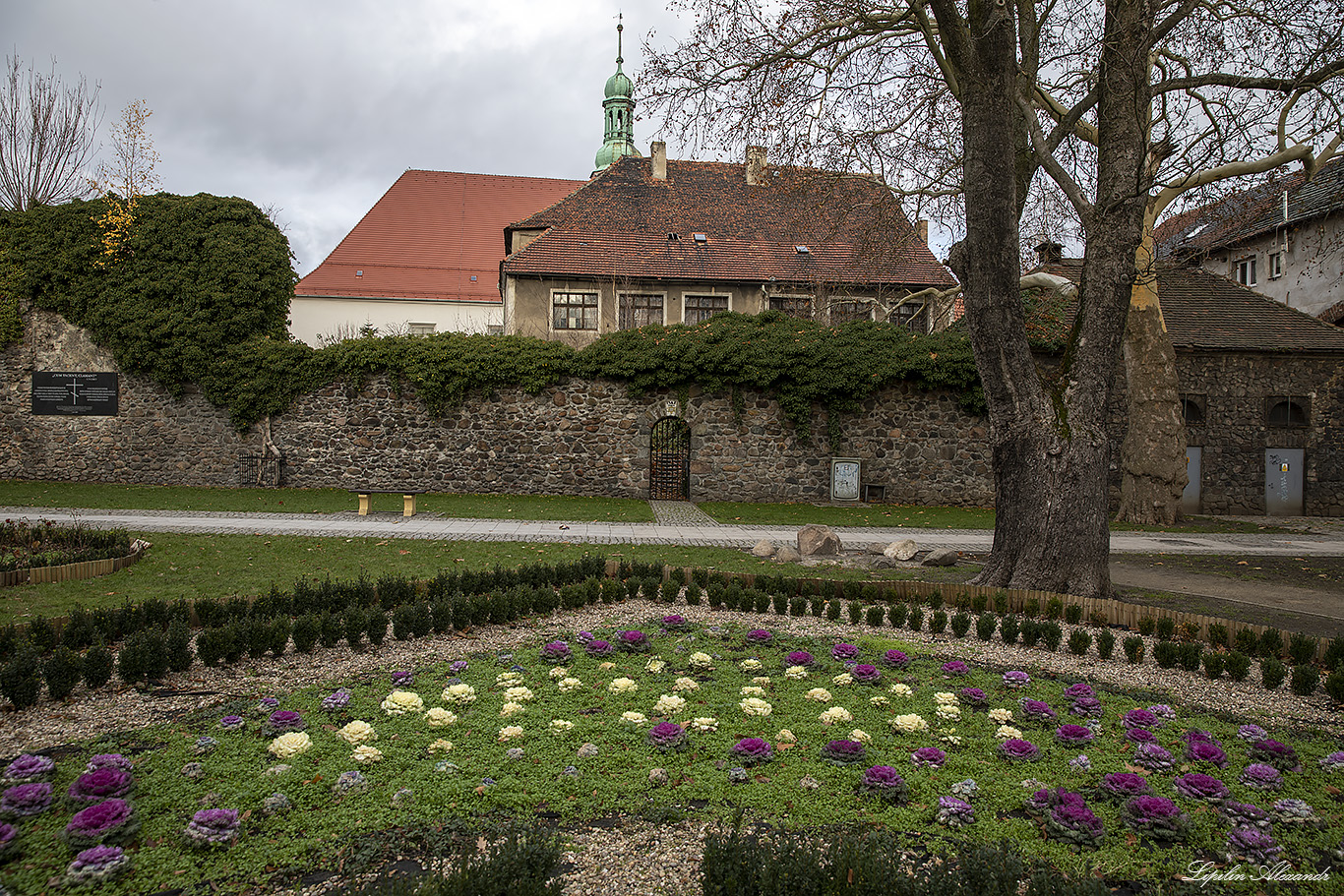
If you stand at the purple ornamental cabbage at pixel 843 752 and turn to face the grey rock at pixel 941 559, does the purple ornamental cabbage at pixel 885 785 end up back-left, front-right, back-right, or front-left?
back-right

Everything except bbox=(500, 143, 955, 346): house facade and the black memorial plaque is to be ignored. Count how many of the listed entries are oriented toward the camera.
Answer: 2

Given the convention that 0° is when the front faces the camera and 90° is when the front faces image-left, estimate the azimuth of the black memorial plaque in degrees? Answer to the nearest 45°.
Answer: approximately 0°

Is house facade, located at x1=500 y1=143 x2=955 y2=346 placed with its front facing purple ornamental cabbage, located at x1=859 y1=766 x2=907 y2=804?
yes
